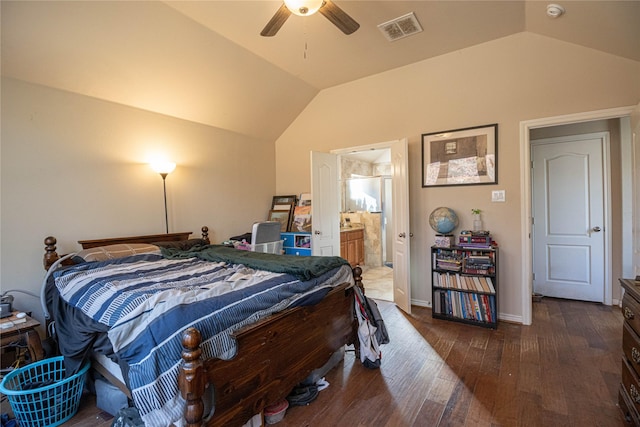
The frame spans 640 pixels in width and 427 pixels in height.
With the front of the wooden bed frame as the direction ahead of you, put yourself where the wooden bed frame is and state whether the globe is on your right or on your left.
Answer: on your left

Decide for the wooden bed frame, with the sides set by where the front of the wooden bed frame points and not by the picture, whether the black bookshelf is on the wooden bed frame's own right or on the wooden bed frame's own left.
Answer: on the wooden bed frame's own left

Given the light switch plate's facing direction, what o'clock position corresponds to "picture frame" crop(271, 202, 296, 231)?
The picture frame is roughly at 3 o'clock from the light switch plate.

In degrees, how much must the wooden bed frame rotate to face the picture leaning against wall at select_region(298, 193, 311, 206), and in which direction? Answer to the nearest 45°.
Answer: approximately 90° to its left

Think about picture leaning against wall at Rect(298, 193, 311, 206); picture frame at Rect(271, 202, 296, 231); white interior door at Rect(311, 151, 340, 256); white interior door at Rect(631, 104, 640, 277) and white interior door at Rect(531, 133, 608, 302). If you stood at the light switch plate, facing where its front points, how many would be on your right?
3

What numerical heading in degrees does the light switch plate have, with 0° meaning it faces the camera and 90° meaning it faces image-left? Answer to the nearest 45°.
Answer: approximately 0°

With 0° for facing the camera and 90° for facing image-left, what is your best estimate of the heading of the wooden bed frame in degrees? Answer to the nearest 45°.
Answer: approximately 315°

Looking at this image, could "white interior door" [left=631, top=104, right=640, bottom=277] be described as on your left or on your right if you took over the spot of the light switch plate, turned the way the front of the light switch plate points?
on your left

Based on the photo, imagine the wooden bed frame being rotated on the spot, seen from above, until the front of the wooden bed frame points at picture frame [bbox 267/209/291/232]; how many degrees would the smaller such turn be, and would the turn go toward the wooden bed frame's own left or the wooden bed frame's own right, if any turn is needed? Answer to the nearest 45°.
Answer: approximately 135° to the wooden bed frame's own left

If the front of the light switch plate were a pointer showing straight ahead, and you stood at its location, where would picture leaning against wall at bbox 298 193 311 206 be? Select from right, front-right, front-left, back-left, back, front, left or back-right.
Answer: right

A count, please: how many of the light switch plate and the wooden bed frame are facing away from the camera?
0

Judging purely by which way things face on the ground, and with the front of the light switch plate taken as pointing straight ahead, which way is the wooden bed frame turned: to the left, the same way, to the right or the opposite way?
to the left

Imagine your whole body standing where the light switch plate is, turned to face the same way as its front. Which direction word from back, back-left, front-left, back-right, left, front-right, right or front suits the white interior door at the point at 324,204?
right

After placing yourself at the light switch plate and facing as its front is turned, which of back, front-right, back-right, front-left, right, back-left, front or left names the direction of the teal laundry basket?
front-right
